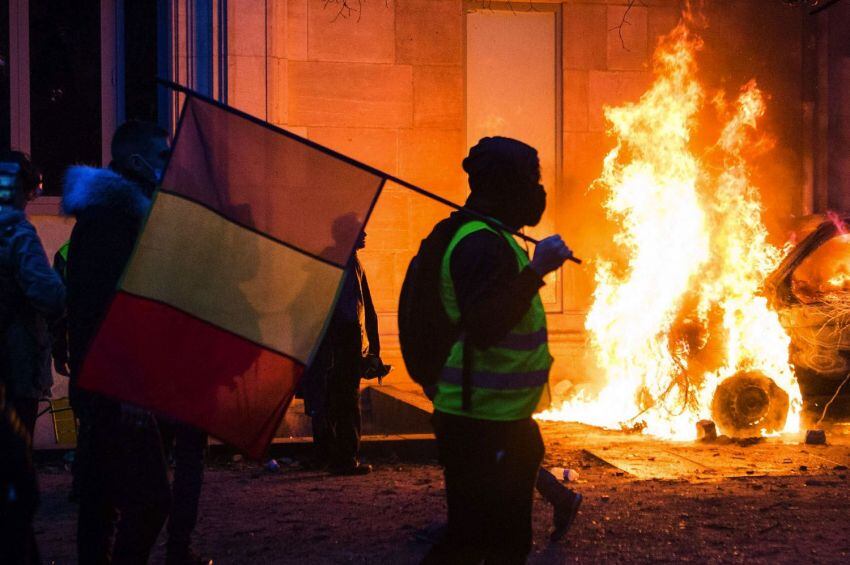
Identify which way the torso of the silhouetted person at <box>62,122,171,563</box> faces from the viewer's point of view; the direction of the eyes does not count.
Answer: to the viewer's right

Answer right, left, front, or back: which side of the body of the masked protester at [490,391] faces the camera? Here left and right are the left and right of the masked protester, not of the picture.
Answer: right

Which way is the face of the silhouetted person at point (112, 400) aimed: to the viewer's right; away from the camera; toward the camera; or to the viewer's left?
to the viewer's right

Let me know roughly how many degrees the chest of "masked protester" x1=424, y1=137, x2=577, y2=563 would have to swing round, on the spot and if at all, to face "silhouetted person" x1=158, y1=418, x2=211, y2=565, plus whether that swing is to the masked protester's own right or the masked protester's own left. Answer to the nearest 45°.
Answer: approximately 135° to the masked protester's own left
